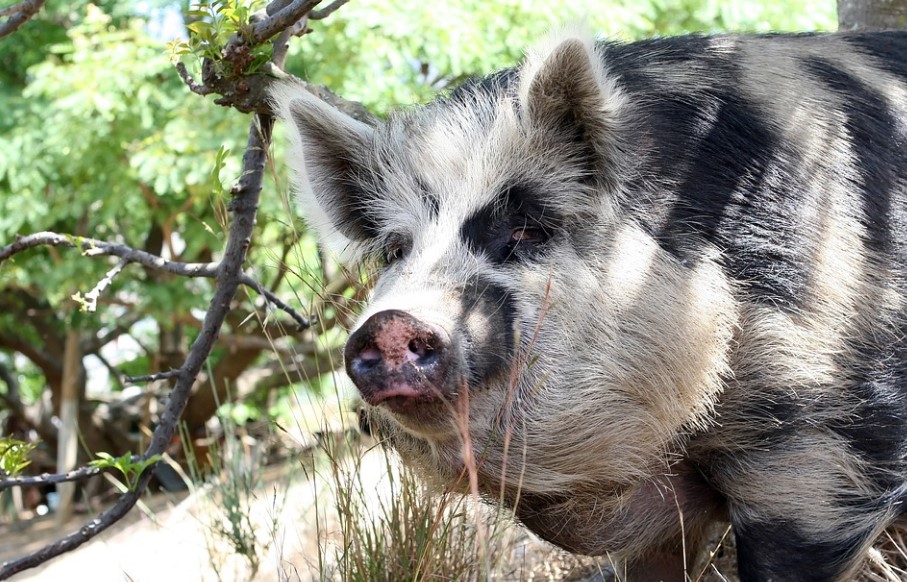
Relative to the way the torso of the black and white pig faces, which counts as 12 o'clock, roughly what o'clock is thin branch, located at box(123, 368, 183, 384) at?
The thin branch is roughly at 2 o'clock from the black and white pig.

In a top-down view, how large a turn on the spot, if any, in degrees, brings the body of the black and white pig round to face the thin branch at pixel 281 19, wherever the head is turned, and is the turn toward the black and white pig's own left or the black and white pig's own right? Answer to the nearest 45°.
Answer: approximately 45° to the black and white pig's own right

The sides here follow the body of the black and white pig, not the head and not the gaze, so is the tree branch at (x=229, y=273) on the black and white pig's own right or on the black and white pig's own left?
on the black and white pig's own right

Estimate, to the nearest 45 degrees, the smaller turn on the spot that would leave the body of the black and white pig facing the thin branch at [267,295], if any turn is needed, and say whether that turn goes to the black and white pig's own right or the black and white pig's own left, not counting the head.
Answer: approximately 90° to the black and white pig's own right

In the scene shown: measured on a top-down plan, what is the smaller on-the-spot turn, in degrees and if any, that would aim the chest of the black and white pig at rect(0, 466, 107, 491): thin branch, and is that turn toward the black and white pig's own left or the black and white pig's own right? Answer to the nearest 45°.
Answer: approximately 45° to the black and white pig's own right

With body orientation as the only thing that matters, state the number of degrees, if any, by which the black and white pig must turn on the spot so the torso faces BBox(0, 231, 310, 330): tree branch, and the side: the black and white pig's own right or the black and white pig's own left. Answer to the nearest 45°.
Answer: approximately 45° to the black and white pig's own right

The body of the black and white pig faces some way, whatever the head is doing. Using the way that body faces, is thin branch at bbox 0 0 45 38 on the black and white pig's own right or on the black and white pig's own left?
on the black and white pig's own right

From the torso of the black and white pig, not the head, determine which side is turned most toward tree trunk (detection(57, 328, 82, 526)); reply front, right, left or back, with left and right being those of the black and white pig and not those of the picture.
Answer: right

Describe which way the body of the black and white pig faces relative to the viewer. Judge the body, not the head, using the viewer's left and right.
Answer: facing the viewer and to the left of the viewer
